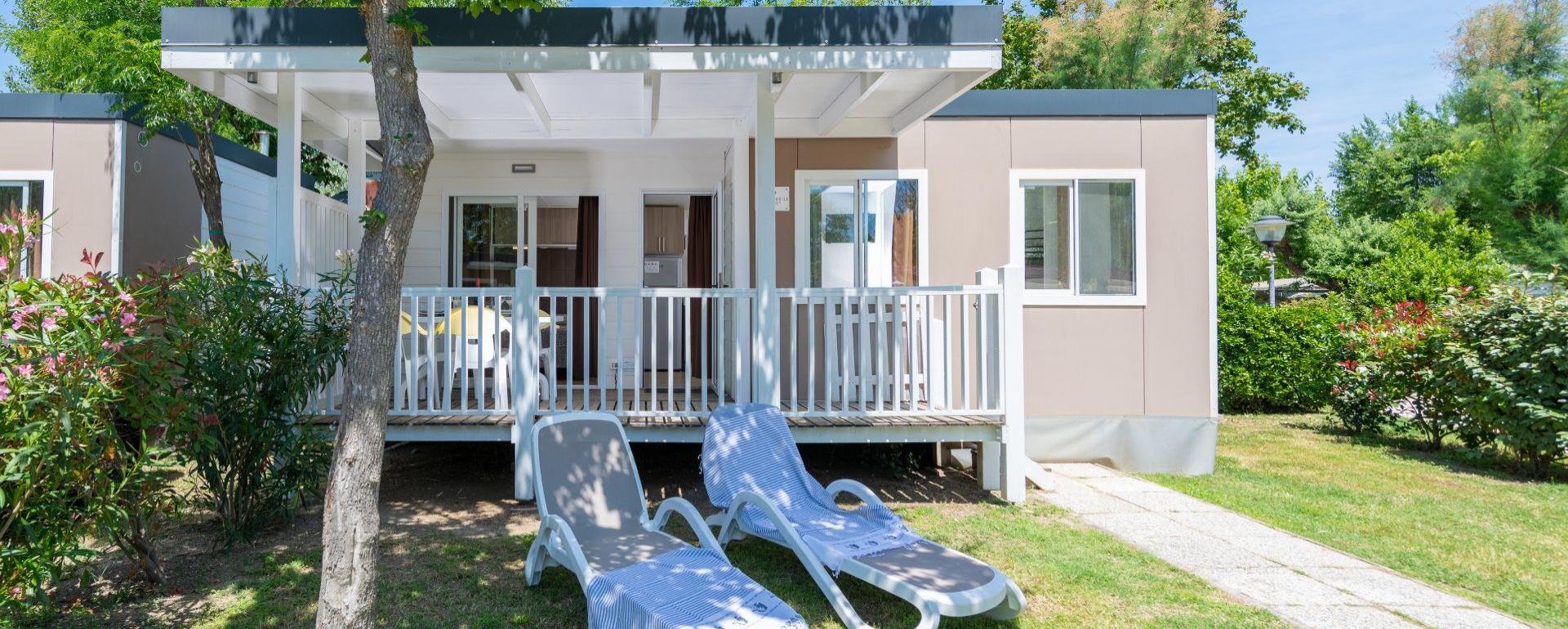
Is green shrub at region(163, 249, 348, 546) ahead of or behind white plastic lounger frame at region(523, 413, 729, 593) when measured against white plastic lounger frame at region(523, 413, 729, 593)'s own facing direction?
behind

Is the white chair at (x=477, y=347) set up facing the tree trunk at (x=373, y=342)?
no

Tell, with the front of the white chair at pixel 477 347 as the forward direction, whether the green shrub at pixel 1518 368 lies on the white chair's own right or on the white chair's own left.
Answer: on the white chair's own right

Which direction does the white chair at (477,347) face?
away from the camera

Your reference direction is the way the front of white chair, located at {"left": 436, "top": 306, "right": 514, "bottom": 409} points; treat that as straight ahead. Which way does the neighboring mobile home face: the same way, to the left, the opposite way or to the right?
the opposite way

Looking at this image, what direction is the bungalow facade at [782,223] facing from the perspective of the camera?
toward the camera

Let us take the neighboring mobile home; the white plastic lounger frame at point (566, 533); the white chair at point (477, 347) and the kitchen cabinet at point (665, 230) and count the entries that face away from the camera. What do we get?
1

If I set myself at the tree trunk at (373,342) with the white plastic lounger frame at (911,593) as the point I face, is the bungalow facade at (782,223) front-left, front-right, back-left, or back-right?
front-left

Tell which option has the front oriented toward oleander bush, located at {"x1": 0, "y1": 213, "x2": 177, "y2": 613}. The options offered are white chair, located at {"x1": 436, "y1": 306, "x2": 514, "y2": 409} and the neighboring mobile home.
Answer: the neighboring mobile home

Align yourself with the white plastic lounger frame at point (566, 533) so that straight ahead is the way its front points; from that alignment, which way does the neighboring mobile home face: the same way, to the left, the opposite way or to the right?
the same way

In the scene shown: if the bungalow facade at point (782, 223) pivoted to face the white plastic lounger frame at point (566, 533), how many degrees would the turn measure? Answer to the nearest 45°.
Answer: approximately 45° to its right

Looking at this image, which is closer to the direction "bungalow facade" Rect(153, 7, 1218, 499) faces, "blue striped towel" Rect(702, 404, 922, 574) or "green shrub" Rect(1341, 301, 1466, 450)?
the blue striped towel

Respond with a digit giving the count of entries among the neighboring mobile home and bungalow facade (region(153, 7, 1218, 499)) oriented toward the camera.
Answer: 2

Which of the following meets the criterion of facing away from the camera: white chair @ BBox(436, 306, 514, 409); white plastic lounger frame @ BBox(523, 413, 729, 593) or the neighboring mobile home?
the white chair

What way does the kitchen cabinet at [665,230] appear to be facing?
toward the camera

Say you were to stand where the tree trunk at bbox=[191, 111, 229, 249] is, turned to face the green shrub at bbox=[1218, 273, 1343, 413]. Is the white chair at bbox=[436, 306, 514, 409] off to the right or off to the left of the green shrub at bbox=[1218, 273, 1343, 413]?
right

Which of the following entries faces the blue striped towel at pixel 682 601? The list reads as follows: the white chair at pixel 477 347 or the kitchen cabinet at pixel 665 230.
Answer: the kitchen cabinet

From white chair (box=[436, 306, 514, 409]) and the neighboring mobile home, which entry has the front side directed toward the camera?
the neighboring mobile home

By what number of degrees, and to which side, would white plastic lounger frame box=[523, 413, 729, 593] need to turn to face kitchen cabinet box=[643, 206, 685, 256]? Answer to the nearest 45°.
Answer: approximately 135° to its left
